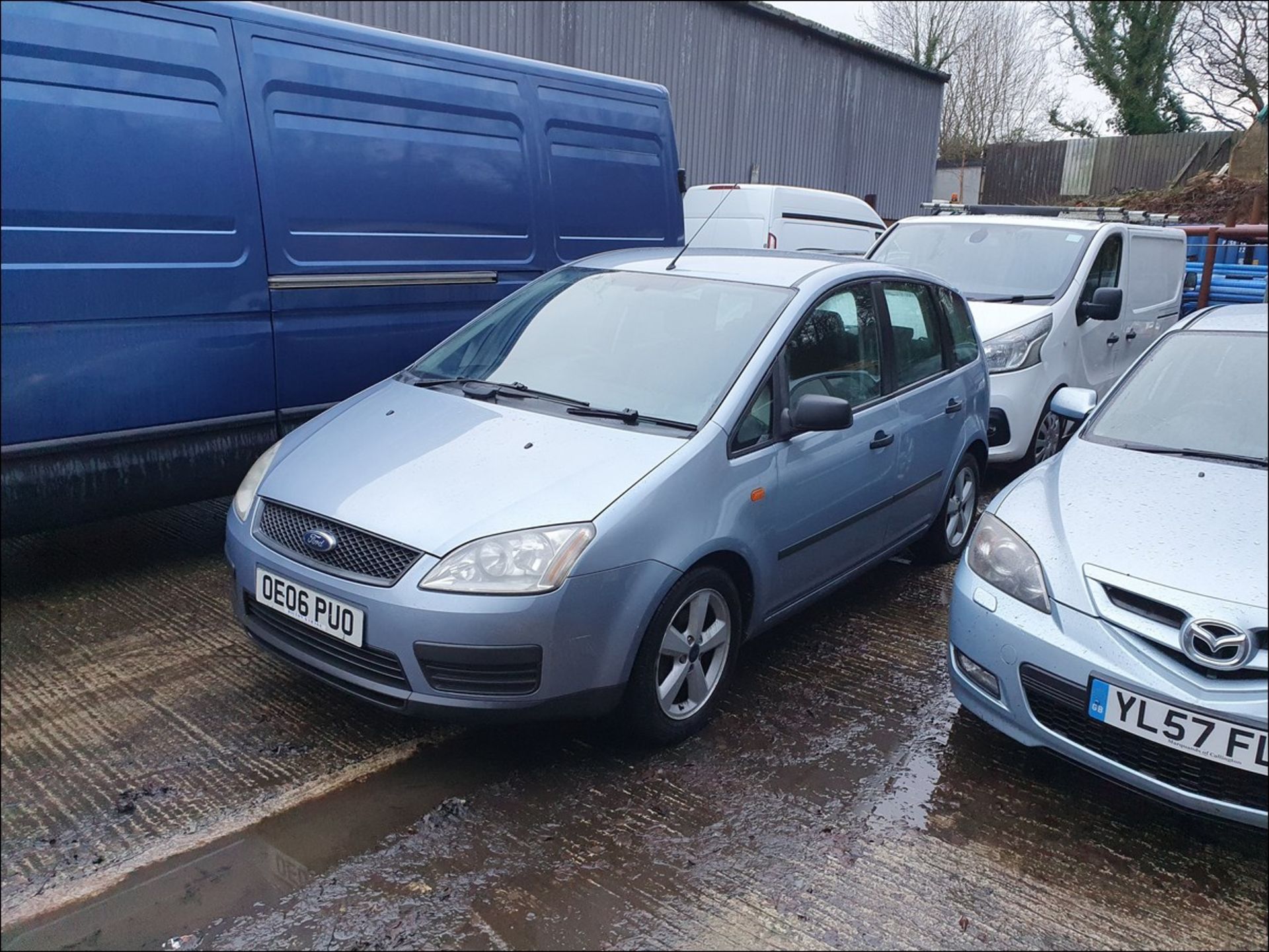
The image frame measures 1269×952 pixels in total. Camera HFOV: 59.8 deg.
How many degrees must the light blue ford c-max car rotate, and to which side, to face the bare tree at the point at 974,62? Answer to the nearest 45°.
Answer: approximately 135° to its right

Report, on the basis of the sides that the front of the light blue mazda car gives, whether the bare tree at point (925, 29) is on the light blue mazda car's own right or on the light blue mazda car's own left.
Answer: on the light blue mazda car's own right

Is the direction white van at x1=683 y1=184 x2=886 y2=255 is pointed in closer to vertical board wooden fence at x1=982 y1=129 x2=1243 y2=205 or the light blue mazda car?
the vertical board wooden fence

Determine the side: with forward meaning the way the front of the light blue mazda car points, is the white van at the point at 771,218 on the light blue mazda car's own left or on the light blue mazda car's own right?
on the light blue mazda car's own right

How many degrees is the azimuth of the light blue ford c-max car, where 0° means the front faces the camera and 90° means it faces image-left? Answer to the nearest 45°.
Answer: approximately 45°

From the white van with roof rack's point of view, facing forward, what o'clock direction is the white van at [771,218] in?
The white van is roughly at 3 o'clock from the white van with roof rack.

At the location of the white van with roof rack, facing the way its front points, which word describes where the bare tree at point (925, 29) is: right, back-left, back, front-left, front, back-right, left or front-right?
back-right

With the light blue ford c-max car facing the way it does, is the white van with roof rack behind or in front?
behind

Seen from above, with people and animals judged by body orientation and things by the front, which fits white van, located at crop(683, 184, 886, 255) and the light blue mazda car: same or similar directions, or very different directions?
very different directions

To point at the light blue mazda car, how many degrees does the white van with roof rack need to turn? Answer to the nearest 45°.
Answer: approximately 45° to its left

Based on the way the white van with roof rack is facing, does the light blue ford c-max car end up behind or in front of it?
in front

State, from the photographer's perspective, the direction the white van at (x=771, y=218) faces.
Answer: facing away from the viewer and to the right of the viewer

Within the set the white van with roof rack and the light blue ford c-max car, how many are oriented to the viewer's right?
0

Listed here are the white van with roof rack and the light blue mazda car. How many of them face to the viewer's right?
0

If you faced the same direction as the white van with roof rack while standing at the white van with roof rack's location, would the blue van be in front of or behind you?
in front

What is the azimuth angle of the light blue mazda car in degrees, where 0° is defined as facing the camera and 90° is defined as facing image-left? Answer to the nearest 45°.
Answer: approximately 45°
